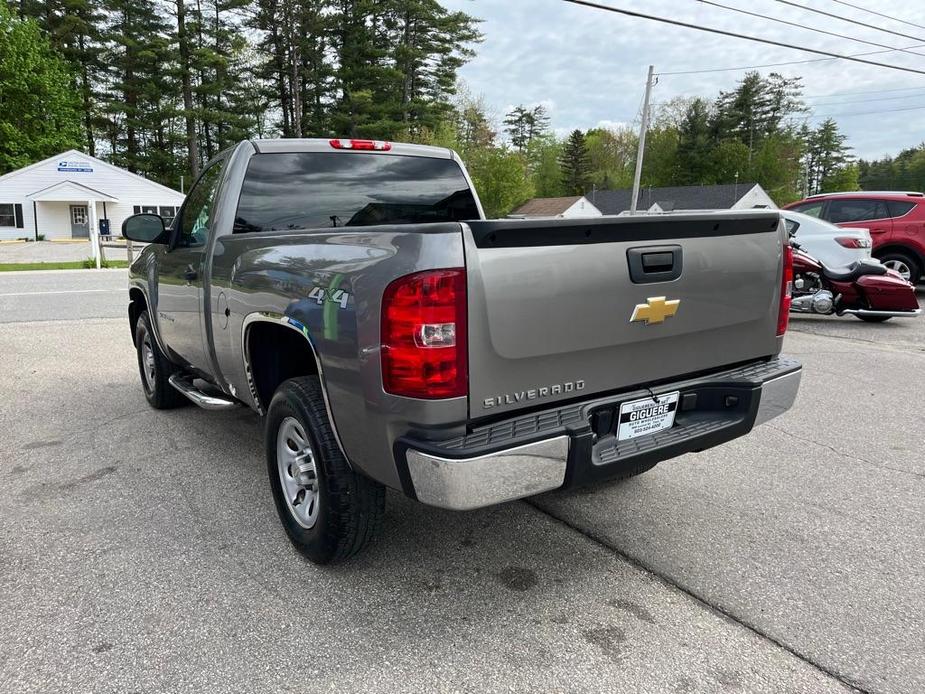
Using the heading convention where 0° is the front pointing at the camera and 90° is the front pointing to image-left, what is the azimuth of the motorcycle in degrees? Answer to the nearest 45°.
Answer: approximately 90°

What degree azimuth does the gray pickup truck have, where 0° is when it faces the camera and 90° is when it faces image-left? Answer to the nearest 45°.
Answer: approximately 135°

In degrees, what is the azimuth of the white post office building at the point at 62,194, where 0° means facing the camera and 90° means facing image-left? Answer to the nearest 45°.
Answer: approximately 0°

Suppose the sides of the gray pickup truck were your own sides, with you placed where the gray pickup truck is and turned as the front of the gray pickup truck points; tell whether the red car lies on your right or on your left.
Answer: on your right
